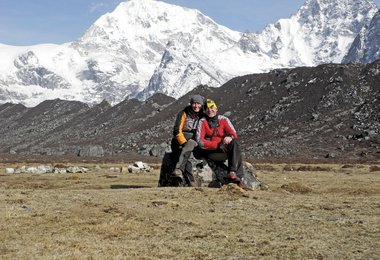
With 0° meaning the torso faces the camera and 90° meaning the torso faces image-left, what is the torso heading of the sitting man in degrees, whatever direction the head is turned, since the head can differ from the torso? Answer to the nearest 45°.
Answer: approximately 315°
